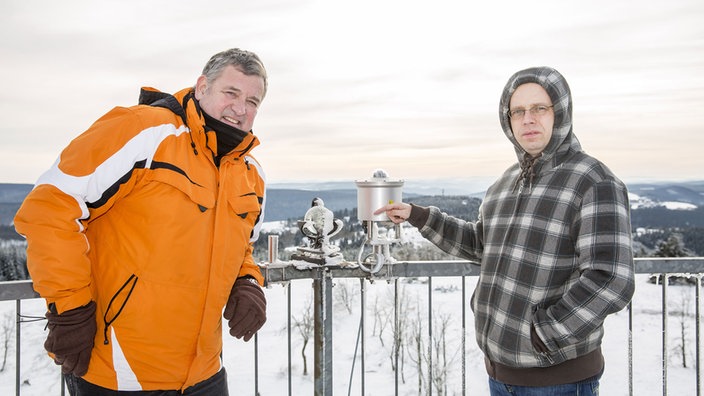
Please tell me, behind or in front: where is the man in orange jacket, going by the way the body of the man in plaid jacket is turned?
in front

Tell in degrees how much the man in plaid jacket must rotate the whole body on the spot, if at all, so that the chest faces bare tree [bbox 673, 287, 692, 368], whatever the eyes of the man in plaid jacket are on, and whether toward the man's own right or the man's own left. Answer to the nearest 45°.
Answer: approximately 135° to the man's own right

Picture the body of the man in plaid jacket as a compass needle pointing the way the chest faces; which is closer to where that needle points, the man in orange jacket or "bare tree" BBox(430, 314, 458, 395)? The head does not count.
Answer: the man in orange jacket

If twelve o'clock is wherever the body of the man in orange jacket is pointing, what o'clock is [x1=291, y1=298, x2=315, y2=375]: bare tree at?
The bare tree is roughly at 8 o'clock from the man in orange jacket.

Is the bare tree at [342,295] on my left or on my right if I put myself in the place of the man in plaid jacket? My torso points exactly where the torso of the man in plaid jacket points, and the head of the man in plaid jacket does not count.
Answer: on my right

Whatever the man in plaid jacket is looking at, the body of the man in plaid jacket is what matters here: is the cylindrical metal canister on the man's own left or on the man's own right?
on the man's own right

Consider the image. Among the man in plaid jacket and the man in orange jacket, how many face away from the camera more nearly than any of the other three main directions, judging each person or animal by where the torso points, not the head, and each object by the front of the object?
0

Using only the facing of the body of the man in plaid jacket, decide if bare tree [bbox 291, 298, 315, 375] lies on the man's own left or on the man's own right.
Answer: on the man's own right

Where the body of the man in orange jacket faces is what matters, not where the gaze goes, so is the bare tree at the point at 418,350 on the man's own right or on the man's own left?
on the man's own left

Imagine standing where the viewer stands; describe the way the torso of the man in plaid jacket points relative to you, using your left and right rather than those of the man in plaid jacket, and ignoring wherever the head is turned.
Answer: facing the viewer and to the left of the viewer

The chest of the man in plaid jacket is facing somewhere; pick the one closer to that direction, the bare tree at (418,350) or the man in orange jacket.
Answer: the man in orange jacket

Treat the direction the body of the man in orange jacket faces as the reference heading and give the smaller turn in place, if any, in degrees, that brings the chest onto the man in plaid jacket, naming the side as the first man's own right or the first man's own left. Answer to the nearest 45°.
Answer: approximately 45° to the first man's own left

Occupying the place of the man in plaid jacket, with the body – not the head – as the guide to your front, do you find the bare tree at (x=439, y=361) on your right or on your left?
on your right

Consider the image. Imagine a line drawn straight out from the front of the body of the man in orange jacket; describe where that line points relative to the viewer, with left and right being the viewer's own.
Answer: facing the viewer and to the right of the viewer
